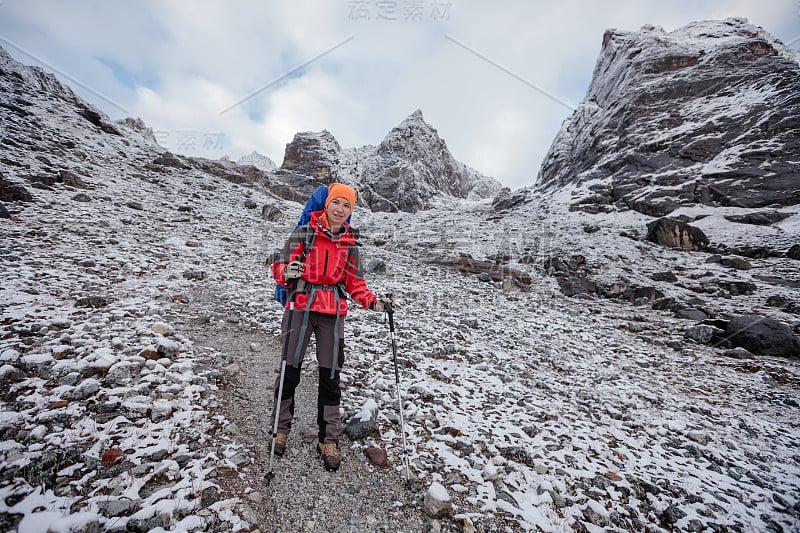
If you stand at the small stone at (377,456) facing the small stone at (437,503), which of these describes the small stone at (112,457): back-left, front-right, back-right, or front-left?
back-right

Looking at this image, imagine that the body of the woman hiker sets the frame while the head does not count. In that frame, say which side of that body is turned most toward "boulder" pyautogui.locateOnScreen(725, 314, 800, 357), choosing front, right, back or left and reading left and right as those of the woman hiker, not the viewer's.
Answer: left

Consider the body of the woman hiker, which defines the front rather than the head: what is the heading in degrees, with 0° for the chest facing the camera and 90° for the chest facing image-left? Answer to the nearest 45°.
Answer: approximately 0°

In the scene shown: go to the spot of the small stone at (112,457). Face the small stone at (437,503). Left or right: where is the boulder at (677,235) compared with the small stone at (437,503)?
left

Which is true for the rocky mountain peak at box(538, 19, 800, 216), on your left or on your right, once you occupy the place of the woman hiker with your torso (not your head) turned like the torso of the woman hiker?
on your left
